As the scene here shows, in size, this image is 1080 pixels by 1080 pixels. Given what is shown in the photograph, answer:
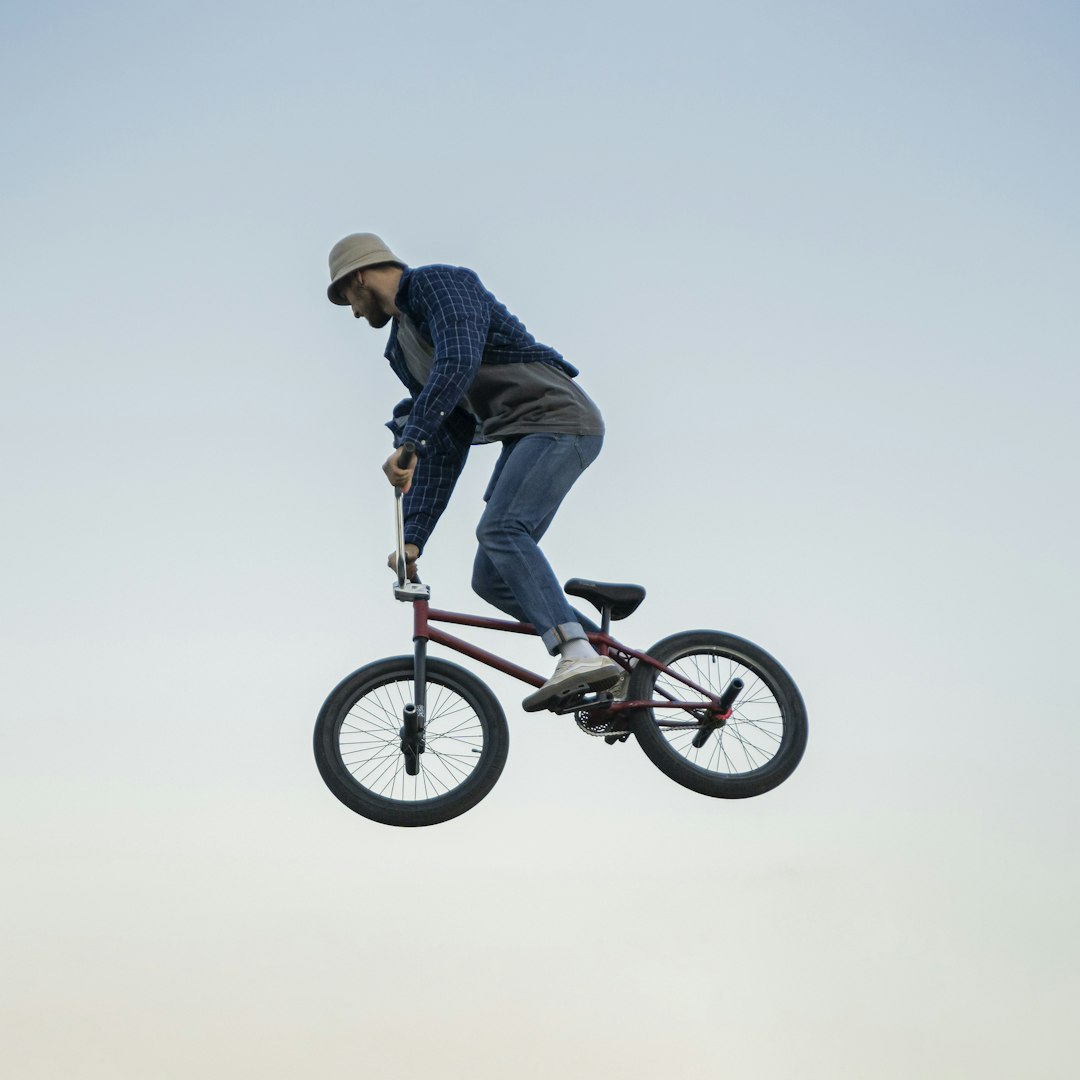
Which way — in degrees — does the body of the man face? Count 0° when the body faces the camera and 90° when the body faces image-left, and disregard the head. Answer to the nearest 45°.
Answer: approximately 90°

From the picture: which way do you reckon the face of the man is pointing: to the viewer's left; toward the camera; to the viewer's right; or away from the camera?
to the viewer's left
